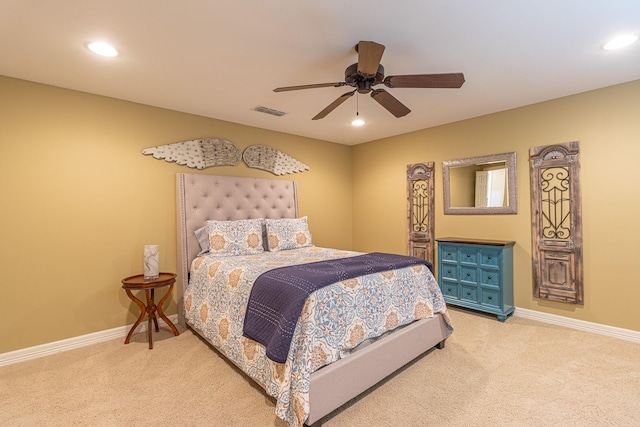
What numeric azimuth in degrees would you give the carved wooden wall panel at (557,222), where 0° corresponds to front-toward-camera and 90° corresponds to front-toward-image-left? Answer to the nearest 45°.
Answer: approximately 45°

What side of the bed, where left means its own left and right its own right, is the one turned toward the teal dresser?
left

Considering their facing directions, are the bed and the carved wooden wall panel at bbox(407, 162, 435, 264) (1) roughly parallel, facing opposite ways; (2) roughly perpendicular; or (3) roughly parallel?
roughly perpendicular

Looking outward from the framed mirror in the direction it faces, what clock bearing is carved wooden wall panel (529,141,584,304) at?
The carved wooden wall panel is roughly at 8 o'clock from the framed mirror.

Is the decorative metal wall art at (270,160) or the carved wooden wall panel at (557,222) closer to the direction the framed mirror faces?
the decorative metal wall art

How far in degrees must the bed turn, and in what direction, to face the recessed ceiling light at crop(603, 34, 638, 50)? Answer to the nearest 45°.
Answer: approximately 45° to its left

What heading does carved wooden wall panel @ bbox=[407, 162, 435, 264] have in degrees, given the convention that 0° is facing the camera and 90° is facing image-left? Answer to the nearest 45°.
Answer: approximately 45°
